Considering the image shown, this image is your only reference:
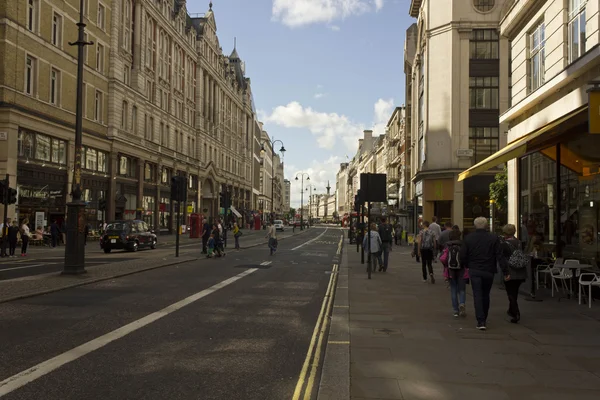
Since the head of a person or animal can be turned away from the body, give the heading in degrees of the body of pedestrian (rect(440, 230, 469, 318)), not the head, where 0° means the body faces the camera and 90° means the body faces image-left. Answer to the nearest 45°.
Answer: approximately 180°

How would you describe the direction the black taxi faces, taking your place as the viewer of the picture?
facing away from the viewer and to the right of the viewer

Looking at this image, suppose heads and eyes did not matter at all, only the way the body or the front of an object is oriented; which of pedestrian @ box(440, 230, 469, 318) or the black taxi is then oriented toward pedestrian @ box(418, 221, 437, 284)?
pedestrian @ box(440, 230, 469, 318)

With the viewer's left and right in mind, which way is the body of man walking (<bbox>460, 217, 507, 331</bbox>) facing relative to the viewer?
facing away from the viewer
